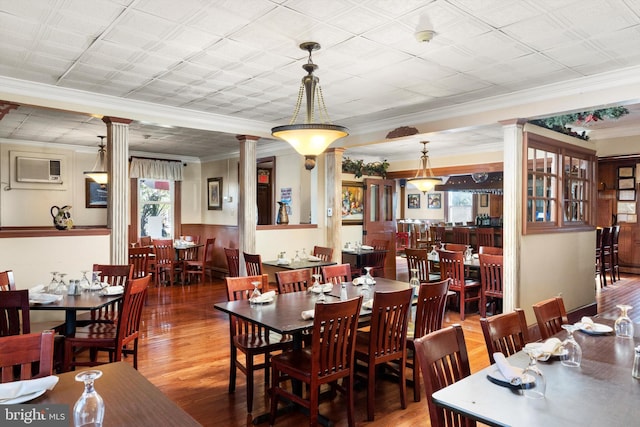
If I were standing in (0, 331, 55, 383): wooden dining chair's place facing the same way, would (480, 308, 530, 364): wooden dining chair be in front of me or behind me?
in front

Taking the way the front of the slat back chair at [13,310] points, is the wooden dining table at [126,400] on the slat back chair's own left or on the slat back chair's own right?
on the slat back chair's own right

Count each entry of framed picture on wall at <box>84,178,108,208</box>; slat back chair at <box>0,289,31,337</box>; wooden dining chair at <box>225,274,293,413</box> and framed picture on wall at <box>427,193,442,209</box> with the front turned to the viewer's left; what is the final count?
0

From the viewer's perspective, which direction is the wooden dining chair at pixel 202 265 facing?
to the viewer's left

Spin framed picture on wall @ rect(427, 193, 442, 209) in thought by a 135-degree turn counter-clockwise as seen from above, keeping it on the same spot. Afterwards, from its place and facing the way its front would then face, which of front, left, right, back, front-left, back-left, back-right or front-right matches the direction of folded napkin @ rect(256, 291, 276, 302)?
back-right

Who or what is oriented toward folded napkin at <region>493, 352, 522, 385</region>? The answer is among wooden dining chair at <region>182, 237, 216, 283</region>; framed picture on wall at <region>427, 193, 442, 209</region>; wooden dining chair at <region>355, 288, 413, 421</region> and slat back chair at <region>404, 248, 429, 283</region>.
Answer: the framed picture on wall

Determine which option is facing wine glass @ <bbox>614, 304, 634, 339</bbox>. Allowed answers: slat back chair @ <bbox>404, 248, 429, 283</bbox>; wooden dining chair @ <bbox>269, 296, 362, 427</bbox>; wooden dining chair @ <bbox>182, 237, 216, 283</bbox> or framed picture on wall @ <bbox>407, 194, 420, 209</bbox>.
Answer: the framed picture on wall

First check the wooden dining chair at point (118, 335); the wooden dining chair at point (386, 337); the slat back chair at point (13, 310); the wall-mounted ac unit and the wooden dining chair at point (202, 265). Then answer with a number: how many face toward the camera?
1

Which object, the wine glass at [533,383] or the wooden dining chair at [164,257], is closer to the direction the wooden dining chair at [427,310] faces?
the wooden dining chair

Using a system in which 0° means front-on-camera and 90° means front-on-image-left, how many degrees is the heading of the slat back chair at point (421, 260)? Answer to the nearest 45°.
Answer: approximately 225°

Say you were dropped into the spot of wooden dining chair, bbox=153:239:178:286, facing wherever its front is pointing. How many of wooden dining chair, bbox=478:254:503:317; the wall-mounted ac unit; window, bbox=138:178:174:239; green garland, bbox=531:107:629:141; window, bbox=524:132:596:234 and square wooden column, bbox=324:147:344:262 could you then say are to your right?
4

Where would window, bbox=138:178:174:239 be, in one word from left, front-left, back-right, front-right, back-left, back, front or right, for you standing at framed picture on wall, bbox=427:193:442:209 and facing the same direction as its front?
front-right

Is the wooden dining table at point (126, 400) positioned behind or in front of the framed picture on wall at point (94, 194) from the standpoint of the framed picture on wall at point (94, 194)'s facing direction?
in front

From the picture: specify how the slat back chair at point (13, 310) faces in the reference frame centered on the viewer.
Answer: facing away from the viewer and to the right of the viewer

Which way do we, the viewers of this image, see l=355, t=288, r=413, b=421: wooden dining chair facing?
facing away from the viewer and to the left of the viewer

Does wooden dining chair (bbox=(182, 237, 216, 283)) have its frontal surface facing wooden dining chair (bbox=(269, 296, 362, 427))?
no

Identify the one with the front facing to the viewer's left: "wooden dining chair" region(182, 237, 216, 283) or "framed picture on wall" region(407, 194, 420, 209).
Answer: the wooden dining chair

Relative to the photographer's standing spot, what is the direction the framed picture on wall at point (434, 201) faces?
facing the viewer

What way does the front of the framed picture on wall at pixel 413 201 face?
toward the camera

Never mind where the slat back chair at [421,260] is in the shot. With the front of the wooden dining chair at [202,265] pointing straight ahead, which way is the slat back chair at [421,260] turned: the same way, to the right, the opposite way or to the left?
the opposite way

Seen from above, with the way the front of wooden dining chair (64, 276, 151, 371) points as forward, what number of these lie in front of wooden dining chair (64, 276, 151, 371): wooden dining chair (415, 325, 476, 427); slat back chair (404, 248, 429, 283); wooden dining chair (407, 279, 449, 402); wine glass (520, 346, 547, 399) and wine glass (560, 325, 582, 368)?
0
